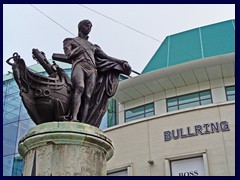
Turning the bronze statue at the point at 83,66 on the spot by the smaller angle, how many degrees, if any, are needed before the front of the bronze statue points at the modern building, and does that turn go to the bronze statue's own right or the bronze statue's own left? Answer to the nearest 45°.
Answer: approximately 135° to the bronze statue's own left

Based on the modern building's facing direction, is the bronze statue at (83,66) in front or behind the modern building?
in front

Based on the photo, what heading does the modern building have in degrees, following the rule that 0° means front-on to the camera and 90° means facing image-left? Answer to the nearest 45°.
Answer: approximately 45°

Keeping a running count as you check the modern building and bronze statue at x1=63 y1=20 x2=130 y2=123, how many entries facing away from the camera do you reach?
0
